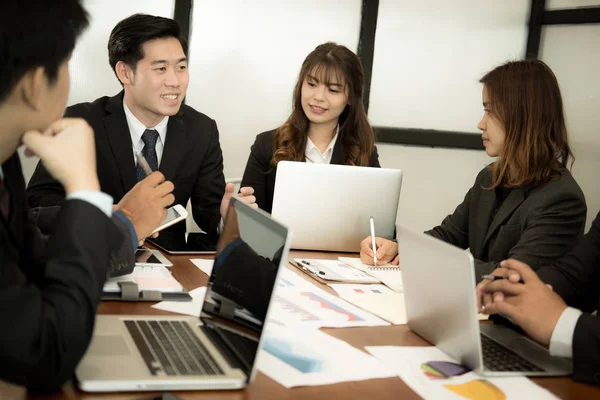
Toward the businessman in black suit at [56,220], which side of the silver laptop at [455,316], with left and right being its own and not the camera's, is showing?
back

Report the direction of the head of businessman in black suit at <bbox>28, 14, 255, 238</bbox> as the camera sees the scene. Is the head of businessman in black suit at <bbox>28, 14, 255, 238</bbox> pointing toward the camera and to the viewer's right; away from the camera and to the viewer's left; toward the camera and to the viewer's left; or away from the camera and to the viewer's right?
toward the camera and to the viewer's right

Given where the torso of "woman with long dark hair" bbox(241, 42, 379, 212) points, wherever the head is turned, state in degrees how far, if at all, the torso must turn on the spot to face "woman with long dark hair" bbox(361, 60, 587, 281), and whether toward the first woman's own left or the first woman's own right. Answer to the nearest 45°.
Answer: approximately 45° to the first woman's own left

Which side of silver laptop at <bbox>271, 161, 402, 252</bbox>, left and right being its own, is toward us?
back

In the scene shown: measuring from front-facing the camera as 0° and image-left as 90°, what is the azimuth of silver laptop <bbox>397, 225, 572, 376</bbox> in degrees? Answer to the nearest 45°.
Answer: approximately 225°

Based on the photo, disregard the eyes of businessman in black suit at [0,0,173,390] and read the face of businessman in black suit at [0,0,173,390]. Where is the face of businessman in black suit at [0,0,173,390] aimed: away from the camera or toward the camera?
away from the camera

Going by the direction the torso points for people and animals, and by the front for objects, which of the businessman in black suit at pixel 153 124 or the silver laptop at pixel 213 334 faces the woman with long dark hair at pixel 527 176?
the businessman in black suit

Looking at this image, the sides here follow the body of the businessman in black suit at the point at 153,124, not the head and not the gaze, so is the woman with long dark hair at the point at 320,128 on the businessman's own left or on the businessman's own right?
on the businessman's own left

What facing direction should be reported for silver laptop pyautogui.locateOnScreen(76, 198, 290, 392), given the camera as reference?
facing to the left of the viewer
